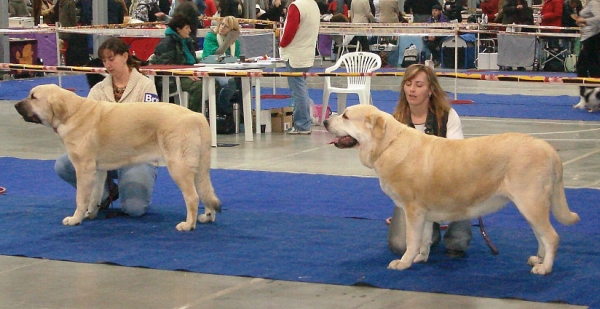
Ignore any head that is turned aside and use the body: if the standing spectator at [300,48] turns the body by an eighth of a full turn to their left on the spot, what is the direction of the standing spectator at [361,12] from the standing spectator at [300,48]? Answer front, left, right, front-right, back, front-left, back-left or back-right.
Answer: right

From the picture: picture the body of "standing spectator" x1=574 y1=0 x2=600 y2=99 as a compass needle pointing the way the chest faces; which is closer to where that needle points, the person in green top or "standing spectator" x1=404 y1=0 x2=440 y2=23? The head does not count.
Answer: the person in green top

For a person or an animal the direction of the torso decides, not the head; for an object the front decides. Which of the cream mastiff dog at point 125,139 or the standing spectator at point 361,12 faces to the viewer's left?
the cream mastiff dog

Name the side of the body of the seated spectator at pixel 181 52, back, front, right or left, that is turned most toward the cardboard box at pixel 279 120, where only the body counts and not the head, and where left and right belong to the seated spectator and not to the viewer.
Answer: front

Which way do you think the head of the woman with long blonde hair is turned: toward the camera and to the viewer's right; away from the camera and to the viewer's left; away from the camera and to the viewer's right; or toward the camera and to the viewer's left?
toward the camera and to the viewer's left

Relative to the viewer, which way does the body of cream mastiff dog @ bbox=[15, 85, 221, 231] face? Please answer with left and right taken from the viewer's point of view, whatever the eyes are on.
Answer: facing to the left of the viewer

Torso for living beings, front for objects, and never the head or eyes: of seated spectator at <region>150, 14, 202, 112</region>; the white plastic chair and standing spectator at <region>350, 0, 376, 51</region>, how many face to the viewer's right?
1

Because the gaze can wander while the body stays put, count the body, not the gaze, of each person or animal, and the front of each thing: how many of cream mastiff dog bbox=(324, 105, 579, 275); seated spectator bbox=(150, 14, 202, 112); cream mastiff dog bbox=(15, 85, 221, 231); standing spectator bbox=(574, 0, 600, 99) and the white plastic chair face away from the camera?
0

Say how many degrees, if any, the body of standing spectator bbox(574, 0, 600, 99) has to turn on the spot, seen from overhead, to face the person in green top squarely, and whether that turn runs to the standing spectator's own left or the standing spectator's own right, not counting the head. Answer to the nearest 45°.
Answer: approximately 45° to the standing spectator's own left

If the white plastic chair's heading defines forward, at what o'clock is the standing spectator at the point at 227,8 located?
The standing spectator is roughly at 4 o'clock from the white plastic chair.

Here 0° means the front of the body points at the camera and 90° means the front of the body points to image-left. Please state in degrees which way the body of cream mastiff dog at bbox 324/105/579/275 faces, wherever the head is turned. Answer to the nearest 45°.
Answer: approximately 90°

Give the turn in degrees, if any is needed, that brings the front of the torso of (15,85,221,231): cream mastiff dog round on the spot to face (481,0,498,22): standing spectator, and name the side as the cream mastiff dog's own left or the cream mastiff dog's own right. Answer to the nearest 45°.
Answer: approximately 135° to the cream mastiff dog's own right
